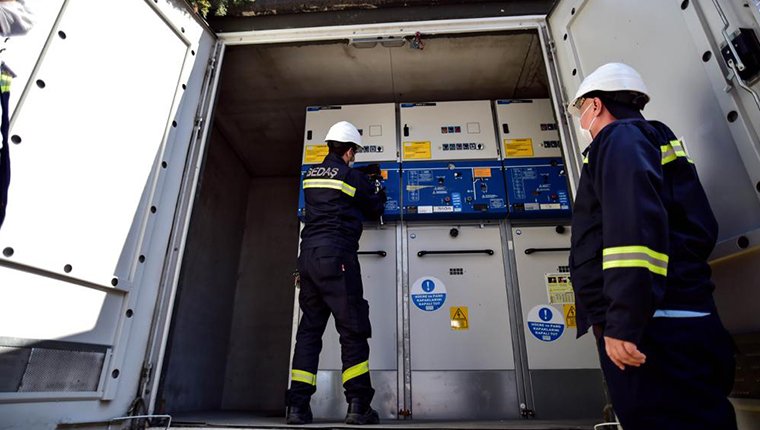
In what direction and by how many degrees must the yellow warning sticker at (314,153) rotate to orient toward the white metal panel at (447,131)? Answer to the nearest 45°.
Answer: approximately 90° to its left

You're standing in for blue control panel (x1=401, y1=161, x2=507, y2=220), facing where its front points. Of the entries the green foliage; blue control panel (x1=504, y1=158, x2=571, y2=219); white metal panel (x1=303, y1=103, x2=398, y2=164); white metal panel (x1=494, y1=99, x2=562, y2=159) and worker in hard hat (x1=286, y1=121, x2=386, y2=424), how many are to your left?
2

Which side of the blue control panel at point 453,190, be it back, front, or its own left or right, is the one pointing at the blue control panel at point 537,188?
left

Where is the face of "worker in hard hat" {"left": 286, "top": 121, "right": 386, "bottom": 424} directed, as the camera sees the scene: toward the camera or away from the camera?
away from the camera

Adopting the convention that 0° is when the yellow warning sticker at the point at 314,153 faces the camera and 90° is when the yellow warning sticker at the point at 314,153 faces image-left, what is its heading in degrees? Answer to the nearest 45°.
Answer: approximately 0°

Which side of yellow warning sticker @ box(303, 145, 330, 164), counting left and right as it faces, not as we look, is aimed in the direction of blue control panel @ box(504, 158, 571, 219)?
left

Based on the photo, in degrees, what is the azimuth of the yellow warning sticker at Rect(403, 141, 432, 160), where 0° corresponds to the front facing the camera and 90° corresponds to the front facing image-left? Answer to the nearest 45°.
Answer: approximately 0°
